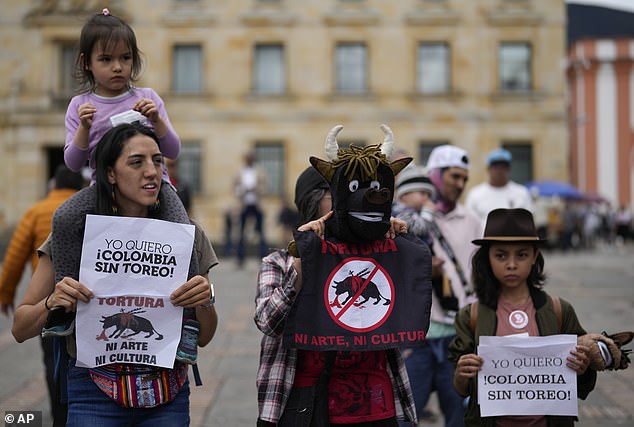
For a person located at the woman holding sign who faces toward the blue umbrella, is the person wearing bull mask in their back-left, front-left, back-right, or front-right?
front-right

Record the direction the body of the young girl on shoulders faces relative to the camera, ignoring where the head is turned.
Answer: toward the camera

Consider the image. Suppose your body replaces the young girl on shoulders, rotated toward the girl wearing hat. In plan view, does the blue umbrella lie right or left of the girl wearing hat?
left

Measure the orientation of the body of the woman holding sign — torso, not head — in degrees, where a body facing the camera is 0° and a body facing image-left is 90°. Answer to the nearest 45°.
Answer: approximately 0°

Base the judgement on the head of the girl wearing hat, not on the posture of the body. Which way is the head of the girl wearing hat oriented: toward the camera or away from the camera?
toward the camera

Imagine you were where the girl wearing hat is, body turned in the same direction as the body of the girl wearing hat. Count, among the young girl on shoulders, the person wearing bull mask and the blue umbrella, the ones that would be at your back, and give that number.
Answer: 1

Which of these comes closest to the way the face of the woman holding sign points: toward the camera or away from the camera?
toward the camera

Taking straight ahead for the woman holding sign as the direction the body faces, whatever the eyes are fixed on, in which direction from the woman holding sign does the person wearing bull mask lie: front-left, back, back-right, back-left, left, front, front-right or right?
left

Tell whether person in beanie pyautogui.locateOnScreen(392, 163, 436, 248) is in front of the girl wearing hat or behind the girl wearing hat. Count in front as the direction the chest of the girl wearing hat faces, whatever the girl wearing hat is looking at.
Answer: behind

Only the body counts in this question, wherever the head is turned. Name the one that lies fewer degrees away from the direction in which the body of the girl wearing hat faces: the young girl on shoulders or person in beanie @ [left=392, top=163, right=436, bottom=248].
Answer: the young girl on shoulders

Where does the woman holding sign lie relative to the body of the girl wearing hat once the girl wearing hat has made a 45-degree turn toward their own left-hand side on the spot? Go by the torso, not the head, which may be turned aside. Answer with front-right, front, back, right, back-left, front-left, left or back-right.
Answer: right

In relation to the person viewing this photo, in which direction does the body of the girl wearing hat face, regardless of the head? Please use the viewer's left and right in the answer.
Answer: facing the viewer
